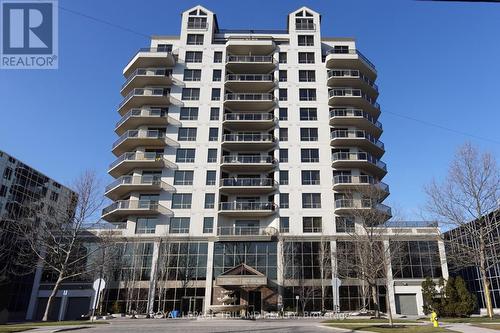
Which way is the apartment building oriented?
toward the camera
